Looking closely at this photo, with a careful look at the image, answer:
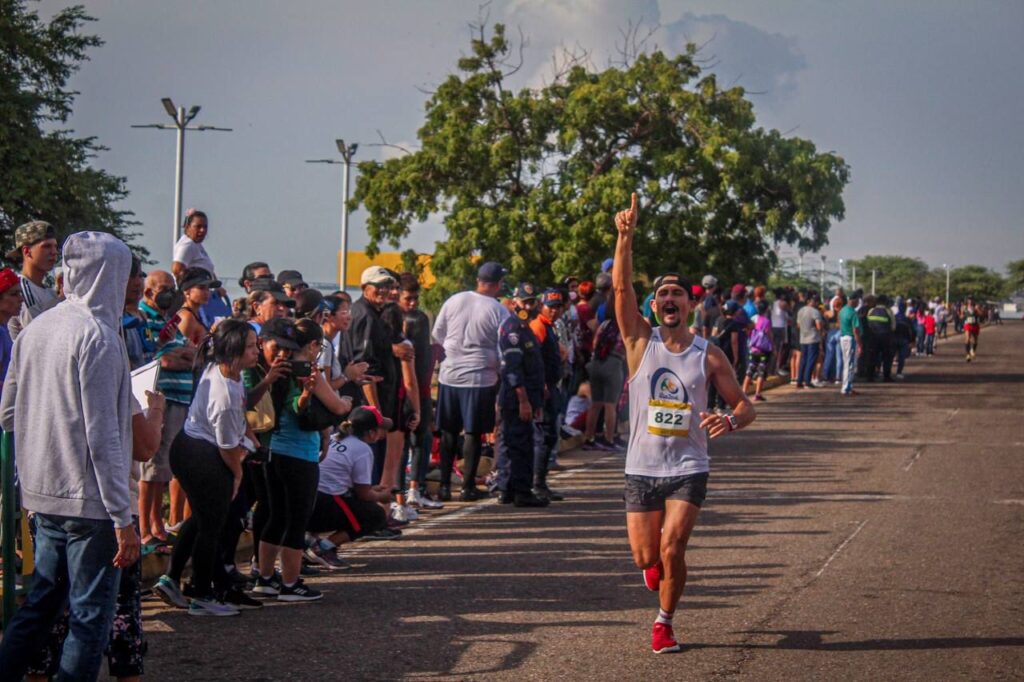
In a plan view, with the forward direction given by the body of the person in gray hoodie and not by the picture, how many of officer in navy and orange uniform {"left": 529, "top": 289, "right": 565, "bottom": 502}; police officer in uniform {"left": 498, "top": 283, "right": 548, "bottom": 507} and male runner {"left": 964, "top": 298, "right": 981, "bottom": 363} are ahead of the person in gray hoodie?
3

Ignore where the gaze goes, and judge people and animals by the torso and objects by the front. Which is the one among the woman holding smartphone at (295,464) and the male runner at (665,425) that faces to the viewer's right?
the woman holding smartphone

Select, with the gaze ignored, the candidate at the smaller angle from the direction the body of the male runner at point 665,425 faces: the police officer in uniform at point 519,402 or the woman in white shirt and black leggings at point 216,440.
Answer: the woman in white shirt and black leggings

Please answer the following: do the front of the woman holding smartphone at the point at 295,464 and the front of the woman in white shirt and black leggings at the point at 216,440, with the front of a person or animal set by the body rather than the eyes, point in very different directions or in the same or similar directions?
same or similar directions

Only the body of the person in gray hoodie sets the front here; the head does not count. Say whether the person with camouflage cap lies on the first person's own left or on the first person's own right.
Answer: on the first person's own left

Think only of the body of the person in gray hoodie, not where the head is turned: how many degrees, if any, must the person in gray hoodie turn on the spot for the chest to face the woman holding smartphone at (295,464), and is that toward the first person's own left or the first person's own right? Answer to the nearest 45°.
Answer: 0° — they already face them

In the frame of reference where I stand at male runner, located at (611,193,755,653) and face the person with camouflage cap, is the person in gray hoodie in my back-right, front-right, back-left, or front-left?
front-left

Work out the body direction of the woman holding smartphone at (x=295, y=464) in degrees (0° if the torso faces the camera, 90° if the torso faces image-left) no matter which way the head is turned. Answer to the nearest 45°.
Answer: approximately 270°

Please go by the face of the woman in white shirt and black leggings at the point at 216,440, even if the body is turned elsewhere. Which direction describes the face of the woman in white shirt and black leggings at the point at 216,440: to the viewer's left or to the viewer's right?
to the viewer's right

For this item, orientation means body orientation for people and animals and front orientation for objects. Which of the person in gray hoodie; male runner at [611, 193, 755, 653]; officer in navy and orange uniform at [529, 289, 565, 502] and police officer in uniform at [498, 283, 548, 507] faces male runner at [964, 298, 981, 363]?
the person in gray hoodie

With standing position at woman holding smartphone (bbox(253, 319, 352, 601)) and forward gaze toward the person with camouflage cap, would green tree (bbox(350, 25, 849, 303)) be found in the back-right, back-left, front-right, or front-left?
back-right

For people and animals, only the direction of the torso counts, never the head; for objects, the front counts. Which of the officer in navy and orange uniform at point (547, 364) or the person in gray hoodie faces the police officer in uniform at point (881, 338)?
the person in gray hoodie

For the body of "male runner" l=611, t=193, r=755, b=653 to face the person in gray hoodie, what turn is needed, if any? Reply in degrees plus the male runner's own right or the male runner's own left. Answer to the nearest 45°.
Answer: approximately 45° to the male runner's own right

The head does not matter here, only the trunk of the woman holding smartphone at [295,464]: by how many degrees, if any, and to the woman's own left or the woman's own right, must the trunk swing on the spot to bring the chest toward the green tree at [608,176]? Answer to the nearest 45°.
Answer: approximately 90° to the woman's own left

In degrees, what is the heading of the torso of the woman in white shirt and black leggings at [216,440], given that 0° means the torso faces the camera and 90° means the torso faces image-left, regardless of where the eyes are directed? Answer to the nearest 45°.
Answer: approximately 270°
